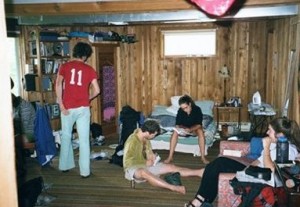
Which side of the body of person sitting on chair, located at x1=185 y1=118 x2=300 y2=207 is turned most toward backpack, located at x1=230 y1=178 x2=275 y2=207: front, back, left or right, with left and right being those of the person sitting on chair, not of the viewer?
left

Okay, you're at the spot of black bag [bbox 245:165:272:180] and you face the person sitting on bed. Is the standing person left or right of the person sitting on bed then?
left

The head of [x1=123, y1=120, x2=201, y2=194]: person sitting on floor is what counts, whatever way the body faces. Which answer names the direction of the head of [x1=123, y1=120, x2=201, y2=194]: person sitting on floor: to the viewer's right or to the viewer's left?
to the viewer's right

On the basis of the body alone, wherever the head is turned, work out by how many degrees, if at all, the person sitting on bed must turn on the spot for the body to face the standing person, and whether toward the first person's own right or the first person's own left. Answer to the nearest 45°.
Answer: approximately 45° to the first person's own right

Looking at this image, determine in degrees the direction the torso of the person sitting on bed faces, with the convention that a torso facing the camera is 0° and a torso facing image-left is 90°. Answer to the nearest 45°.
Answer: approximately 0°

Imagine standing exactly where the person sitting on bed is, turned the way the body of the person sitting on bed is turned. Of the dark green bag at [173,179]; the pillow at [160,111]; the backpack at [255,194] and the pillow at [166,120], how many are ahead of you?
2

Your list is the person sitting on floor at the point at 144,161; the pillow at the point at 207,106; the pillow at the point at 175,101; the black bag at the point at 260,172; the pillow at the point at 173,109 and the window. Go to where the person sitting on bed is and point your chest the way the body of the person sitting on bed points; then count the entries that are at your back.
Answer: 4

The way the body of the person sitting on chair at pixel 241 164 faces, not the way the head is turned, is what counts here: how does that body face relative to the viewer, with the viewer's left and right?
facing to the left of the viewer

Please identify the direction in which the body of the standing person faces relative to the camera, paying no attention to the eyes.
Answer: away from the camera

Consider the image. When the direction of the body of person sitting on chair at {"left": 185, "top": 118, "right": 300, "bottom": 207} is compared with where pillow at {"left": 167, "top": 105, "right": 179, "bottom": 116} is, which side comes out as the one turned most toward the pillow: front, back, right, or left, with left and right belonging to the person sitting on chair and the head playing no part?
right
